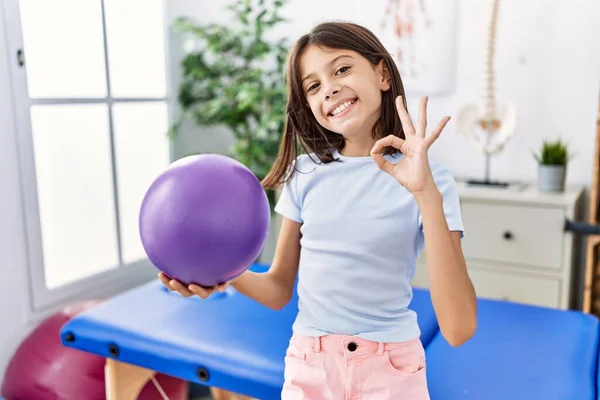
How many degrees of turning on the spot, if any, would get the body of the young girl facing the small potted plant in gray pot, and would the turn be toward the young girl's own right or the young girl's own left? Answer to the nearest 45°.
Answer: approximately 135° to the young girl's own left

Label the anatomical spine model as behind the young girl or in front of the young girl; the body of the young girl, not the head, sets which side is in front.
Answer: behind

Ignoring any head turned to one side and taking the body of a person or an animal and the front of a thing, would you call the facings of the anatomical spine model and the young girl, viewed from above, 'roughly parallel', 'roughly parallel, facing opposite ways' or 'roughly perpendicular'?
roughly parallel

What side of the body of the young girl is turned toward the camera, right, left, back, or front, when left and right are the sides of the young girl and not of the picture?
front

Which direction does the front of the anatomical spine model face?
toward the camera

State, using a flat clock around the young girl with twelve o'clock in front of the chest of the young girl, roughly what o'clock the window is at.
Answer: The window is roughly at 5 o'clock from the young girl.

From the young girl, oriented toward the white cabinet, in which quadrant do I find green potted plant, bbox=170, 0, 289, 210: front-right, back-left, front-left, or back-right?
front-left

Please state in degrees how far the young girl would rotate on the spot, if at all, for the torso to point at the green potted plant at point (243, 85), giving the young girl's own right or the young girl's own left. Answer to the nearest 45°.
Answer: approximately 180°

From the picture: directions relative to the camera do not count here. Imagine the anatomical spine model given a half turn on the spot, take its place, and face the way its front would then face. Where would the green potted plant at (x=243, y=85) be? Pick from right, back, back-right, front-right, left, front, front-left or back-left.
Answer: left

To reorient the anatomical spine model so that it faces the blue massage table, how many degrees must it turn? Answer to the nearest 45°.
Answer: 0° — it already faces it

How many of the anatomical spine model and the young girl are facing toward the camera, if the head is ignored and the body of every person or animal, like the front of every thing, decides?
2

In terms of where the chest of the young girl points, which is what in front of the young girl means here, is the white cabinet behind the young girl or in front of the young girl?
behind

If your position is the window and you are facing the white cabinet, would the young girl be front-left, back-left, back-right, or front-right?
front-right
